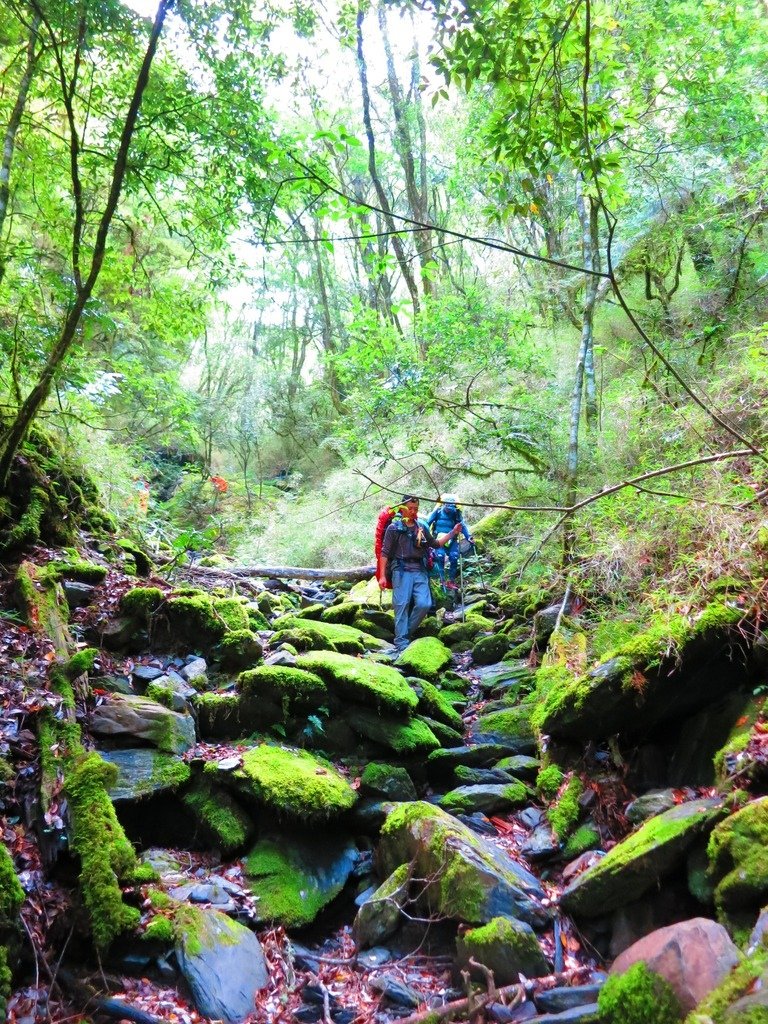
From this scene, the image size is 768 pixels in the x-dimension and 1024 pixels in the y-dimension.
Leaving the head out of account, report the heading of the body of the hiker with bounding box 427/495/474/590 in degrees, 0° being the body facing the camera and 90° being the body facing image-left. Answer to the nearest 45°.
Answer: approximately 0°

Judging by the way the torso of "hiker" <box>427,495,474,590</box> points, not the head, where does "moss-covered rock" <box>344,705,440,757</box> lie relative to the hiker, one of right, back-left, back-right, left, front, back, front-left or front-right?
front

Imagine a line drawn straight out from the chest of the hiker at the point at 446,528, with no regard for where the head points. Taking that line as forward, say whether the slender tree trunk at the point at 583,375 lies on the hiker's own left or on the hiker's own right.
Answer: on the hiker's own left

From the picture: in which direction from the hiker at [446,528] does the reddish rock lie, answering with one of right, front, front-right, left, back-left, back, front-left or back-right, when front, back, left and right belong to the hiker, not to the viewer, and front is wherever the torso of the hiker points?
front

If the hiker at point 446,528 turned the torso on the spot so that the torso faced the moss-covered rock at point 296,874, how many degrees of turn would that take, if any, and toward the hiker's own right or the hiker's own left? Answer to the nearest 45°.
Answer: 0° — they already face it

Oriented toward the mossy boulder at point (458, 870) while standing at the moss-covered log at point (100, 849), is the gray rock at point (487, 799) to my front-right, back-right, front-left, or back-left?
front-left

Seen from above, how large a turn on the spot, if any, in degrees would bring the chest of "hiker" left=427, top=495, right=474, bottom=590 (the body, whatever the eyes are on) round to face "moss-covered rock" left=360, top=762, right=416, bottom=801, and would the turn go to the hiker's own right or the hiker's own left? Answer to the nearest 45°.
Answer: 0° — they already face it

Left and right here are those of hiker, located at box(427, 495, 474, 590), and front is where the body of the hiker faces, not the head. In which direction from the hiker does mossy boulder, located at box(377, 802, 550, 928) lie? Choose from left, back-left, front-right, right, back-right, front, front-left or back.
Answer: front

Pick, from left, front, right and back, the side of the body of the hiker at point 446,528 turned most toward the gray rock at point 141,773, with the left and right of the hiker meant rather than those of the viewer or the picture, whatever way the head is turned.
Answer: front

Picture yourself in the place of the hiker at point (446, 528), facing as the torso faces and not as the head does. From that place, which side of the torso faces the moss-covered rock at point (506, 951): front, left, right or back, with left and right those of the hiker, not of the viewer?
front

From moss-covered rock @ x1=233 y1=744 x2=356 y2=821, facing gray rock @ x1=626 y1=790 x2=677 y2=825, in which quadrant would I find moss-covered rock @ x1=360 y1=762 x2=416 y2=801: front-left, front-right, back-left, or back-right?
front-left
